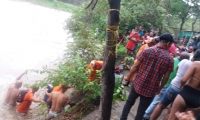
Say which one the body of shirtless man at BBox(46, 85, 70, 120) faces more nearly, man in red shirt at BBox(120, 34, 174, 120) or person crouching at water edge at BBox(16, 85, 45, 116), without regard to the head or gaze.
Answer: the person crouching at water edge

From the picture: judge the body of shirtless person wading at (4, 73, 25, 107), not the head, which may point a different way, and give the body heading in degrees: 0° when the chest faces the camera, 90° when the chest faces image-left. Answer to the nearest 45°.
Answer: approximately 225°

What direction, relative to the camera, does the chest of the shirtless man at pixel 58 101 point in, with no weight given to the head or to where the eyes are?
away from the camera

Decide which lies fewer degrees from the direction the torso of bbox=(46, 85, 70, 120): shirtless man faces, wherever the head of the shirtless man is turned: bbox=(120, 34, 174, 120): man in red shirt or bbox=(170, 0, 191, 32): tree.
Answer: the tree

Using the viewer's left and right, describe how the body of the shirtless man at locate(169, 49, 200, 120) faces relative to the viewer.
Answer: facing away from the viewer

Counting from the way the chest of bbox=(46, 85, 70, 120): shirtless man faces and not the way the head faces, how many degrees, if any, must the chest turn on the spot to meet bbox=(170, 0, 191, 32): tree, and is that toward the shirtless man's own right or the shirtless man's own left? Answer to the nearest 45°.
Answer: approximately 45° to the shirtless man's own right

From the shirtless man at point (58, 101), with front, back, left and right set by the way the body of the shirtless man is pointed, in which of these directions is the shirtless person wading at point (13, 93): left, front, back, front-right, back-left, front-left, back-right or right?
front-left
